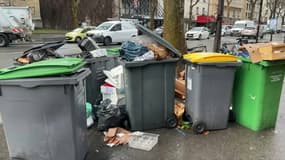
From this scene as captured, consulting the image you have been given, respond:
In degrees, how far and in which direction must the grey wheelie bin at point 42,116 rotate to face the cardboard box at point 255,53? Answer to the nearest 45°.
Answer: approximately 90° to its left

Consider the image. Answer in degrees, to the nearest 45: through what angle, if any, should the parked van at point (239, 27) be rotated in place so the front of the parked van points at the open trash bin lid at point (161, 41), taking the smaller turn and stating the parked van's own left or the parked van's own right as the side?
approximately 45° to the parked van's own left

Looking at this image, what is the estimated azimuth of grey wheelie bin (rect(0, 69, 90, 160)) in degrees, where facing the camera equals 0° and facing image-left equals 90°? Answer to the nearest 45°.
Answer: approximately 0°

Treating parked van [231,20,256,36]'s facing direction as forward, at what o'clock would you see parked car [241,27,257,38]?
parked car [241,27,257,38] is roughly at 10 o'clock from parked van [231,20,256,36].

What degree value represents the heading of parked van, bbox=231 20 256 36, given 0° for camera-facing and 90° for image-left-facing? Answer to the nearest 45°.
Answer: approximately 45°

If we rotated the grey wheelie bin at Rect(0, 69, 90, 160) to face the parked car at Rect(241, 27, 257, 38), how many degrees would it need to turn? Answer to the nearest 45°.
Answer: approximately 135° to its left

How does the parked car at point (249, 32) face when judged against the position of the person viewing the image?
facing the viewer and to the left of the viewer

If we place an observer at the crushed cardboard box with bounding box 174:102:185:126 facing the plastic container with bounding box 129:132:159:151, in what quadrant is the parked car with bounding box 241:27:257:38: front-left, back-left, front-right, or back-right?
back-right

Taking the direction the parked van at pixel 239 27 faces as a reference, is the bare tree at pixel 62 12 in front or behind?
in front
